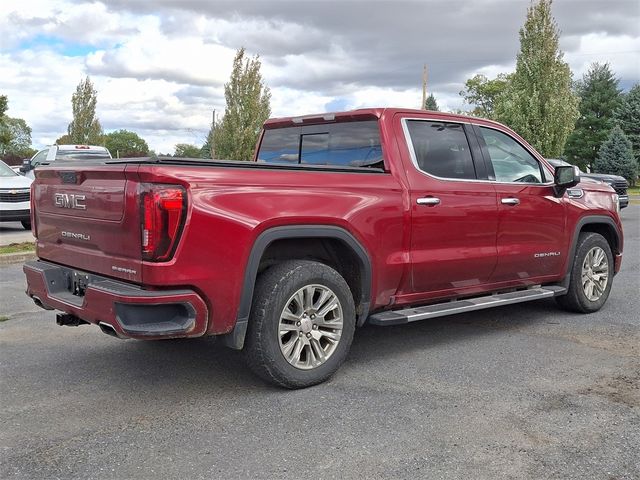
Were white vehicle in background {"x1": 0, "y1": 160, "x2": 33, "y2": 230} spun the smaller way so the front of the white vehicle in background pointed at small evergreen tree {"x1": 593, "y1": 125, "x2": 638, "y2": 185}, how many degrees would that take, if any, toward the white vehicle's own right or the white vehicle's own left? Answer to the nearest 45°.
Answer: approximately 90° to the white vehicle's own left

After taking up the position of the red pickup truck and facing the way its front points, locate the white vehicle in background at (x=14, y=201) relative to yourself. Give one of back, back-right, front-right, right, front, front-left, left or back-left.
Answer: left

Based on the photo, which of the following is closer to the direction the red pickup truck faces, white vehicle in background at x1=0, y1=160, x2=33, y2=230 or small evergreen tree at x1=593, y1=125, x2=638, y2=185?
the small evergreen tree

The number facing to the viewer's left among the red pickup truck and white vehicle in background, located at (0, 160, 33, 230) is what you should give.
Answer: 0

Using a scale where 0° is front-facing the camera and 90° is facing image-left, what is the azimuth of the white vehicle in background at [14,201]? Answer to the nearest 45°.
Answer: approximately 315°

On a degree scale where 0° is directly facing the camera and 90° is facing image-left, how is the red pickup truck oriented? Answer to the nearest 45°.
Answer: approximately 225°

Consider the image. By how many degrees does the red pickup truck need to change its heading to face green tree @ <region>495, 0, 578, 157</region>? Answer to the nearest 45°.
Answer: approximately 45° to its left

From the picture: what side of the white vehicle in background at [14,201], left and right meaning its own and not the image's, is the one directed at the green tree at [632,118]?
left

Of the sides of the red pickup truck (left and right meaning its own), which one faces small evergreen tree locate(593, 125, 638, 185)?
front
